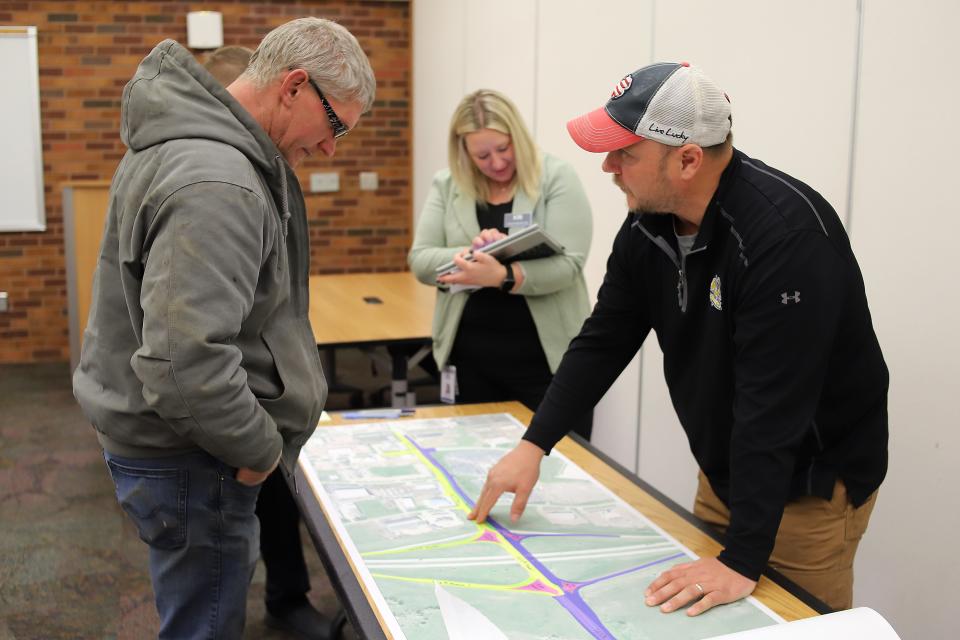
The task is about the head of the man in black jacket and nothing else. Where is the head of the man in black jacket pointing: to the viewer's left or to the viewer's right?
to the viewer's left

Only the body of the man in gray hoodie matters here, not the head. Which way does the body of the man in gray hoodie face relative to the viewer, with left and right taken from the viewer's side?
facing to the right of the viewer

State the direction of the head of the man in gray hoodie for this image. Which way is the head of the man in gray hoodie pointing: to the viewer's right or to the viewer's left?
to the viewer's right

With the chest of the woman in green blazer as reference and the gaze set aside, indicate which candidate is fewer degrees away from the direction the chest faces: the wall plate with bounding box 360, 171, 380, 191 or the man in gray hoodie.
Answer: the man in gray hoodie

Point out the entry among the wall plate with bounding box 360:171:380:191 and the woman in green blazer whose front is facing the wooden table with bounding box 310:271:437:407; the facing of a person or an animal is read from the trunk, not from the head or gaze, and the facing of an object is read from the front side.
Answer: the wall plate

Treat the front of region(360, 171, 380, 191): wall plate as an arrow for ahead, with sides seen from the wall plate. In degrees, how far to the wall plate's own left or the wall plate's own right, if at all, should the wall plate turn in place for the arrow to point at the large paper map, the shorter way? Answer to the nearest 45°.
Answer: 0° — it already faces it

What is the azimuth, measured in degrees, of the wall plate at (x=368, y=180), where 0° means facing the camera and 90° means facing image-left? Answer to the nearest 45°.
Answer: approximately 0°
